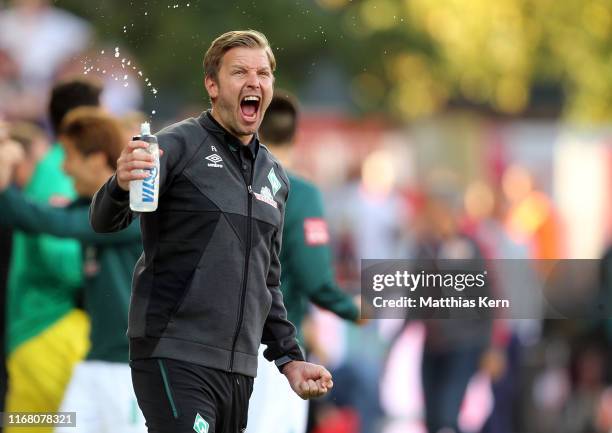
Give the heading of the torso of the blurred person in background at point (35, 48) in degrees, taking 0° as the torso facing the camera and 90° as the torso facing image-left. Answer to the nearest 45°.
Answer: approximately 0°

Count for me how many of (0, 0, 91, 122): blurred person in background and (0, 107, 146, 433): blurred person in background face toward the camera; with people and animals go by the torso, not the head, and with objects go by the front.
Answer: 1

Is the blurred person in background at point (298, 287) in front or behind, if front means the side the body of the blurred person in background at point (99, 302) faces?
behind

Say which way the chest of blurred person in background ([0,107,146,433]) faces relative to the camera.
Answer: to the viewer's left
